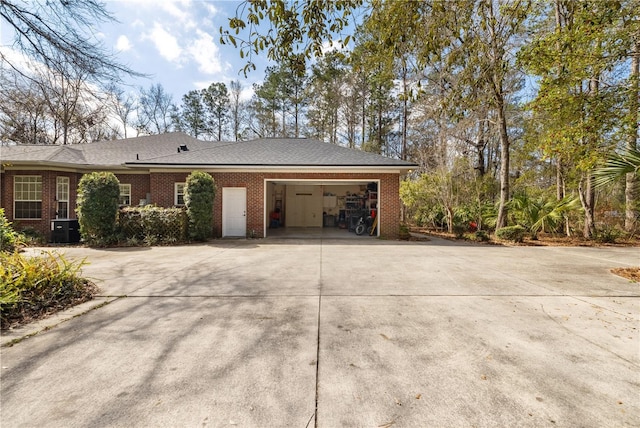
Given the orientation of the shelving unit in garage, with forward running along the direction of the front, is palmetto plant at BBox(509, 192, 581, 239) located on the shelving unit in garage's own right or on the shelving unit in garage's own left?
on the shelving unit in garage's own left

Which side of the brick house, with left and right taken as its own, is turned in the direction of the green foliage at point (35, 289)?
front

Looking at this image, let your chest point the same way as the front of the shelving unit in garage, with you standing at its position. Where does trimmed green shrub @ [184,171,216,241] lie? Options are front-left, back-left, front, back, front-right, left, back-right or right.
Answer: front-right

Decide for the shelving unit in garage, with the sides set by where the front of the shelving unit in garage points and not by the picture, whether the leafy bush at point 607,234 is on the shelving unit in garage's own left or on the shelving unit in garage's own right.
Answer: on the shelving unit in garage's own left

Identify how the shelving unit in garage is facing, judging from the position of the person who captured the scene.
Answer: facing the viewer

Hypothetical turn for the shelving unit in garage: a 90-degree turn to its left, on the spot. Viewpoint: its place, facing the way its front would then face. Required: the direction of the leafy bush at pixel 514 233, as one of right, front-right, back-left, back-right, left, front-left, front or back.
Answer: front-right

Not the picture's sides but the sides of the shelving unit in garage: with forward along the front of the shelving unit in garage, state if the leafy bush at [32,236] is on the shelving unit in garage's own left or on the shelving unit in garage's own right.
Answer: on the shelving unit in garage's own right

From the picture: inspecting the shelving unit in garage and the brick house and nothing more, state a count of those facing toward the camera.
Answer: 2

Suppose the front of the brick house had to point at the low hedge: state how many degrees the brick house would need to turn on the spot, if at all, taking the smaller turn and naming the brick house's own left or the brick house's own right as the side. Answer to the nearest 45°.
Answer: approximately 45° to the brick house's own right
